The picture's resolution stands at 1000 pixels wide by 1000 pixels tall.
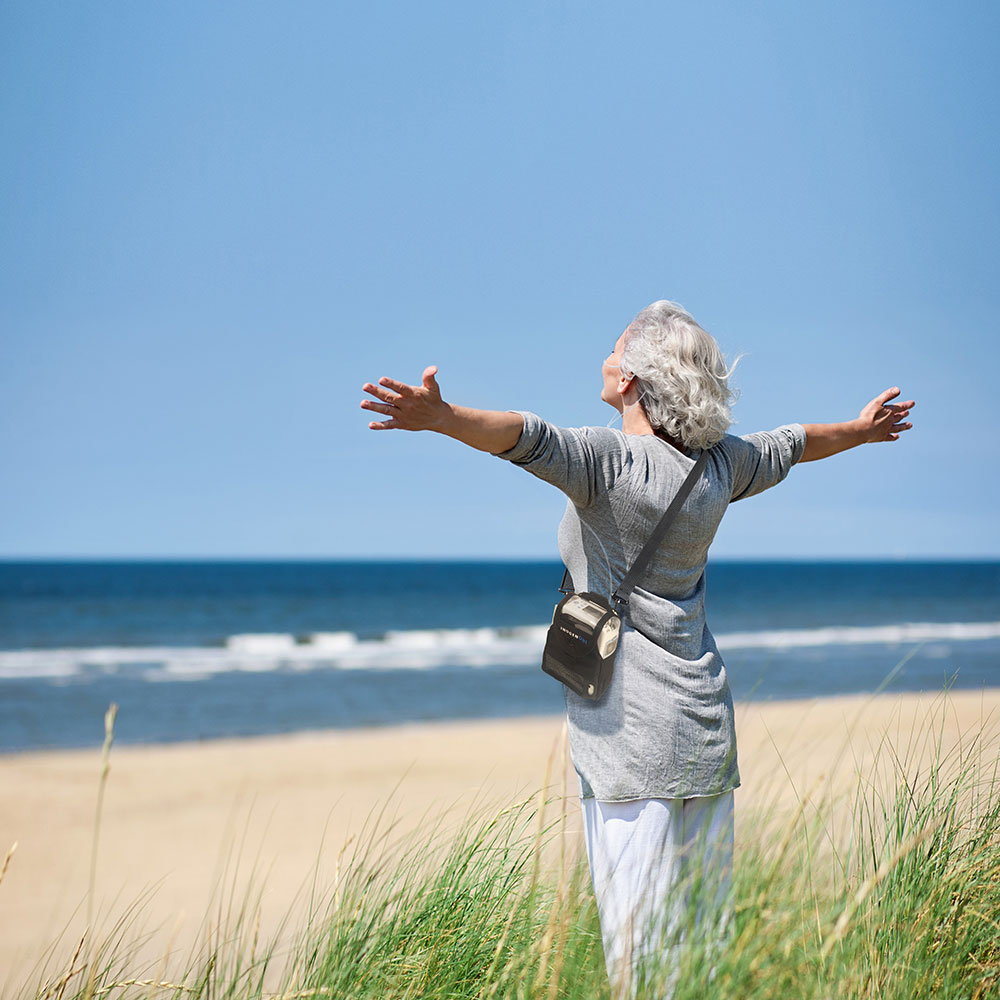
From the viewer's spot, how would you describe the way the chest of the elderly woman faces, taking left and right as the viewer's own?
facing away from the viewer and to the left of the viewer

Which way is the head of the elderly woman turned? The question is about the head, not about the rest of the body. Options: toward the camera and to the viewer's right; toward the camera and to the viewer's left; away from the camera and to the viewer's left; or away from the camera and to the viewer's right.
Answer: away from the camera and to the viewer's left
